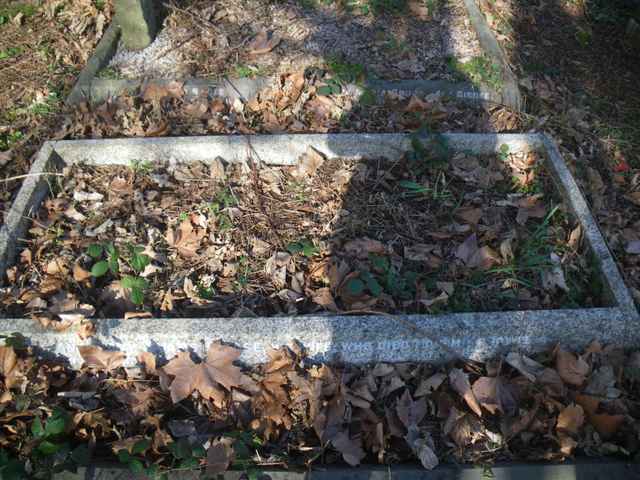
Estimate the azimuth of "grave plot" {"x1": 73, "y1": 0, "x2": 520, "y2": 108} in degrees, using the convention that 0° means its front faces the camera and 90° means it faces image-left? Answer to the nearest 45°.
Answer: approximately 0°

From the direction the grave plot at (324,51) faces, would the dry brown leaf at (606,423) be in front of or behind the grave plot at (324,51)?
in front

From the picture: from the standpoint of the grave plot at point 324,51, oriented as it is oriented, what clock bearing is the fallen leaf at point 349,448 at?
The fallen leaf is roughly at 12 o'clock from the grave plot.

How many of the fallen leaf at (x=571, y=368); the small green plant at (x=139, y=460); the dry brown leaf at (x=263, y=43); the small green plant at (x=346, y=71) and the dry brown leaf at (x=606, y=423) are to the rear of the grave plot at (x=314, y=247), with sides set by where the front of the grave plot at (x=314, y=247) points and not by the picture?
2

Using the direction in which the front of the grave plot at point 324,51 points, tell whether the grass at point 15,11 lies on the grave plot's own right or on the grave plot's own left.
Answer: on the grave plot's own right

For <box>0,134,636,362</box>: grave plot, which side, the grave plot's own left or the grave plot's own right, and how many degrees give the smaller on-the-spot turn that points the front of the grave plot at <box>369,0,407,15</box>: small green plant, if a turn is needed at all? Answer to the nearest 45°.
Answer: approximately 180°

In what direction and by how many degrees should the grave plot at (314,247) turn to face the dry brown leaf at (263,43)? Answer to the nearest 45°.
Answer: approximately 180°

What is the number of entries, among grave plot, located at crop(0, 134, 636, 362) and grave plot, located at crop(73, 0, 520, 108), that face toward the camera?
2

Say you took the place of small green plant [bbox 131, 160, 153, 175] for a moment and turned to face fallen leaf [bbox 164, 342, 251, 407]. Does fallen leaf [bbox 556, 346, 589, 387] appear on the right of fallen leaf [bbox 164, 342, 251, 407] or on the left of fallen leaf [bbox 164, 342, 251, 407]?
left
